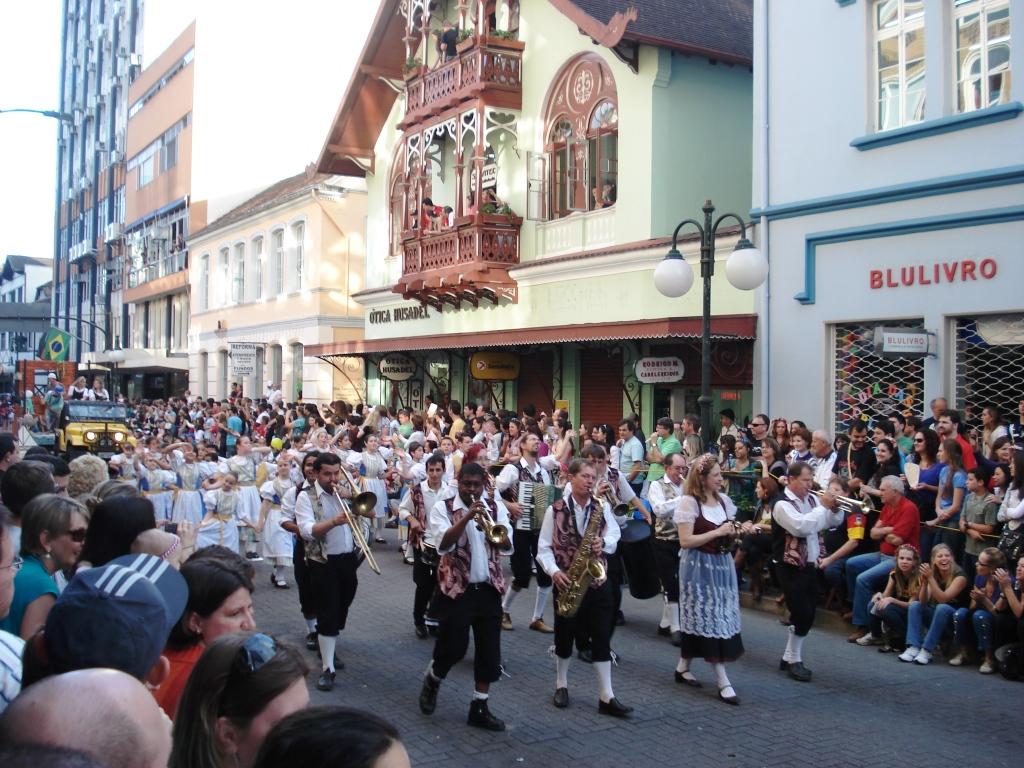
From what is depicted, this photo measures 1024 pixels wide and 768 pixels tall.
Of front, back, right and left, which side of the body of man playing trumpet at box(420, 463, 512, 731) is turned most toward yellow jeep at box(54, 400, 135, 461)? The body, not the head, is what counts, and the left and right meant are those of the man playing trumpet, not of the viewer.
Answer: back

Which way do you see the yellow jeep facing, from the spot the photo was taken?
facing the viewer and to the right of the viewer

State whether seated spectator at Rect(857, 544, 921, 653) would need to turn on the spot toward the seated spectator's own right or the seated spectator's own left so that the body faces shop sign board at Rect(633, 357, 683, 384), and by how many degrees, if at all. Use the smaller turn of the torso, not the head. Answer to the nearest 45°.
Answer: approximately 90° to the seated spectator's own right

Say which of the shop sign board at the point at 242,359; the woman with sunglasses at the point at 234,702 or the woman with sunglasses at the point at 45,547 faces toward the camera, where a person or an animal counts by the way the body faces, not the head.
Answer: the shop sign board

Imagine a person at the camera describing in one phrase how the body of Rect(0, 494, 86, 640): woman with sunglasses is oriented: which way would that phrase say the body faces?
to the viewer's right

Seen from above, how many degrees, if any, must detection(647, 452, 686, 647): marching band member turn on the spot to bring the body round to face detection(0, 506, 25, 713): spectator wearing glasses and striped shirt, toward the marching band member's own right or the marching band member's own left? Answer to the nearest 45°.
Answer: approximately 45° to the marching band member's own right

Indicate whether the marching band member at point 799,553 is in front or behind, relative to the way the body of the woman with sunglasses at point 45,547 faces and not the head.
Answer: in front

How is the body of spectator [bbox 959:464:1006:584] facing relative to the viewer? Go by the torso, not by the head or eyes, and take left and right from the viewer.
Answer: facing the viewer and to the left of the viewer

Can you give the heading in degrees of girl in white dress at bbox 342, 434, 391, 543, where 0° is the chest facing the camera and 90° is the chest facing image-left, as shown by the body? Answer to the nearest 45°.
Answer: approximately 315°

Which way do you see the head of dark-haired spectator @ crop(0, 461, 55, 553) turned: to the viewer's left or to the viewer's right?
to the viewer's right

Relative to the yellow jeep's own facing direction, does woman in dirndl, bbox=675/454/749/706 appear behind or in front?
in front
